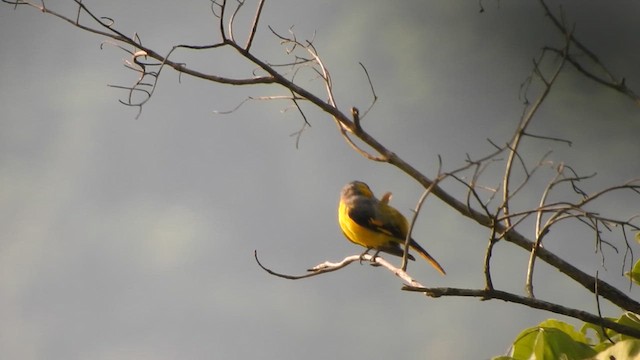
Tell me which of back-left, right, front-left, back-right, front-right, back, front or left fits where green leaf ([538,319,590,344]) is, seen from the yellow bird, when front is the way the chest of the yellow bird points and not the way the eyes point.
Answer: back-left

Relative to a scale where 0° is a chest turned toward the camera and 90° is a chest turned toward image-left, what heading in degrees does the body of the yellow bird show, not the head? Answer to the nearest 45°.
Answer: approximately 90°

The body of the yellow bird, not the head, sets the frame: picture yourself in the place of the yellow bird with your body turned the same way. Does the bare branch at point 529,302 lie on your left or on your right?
on your left
